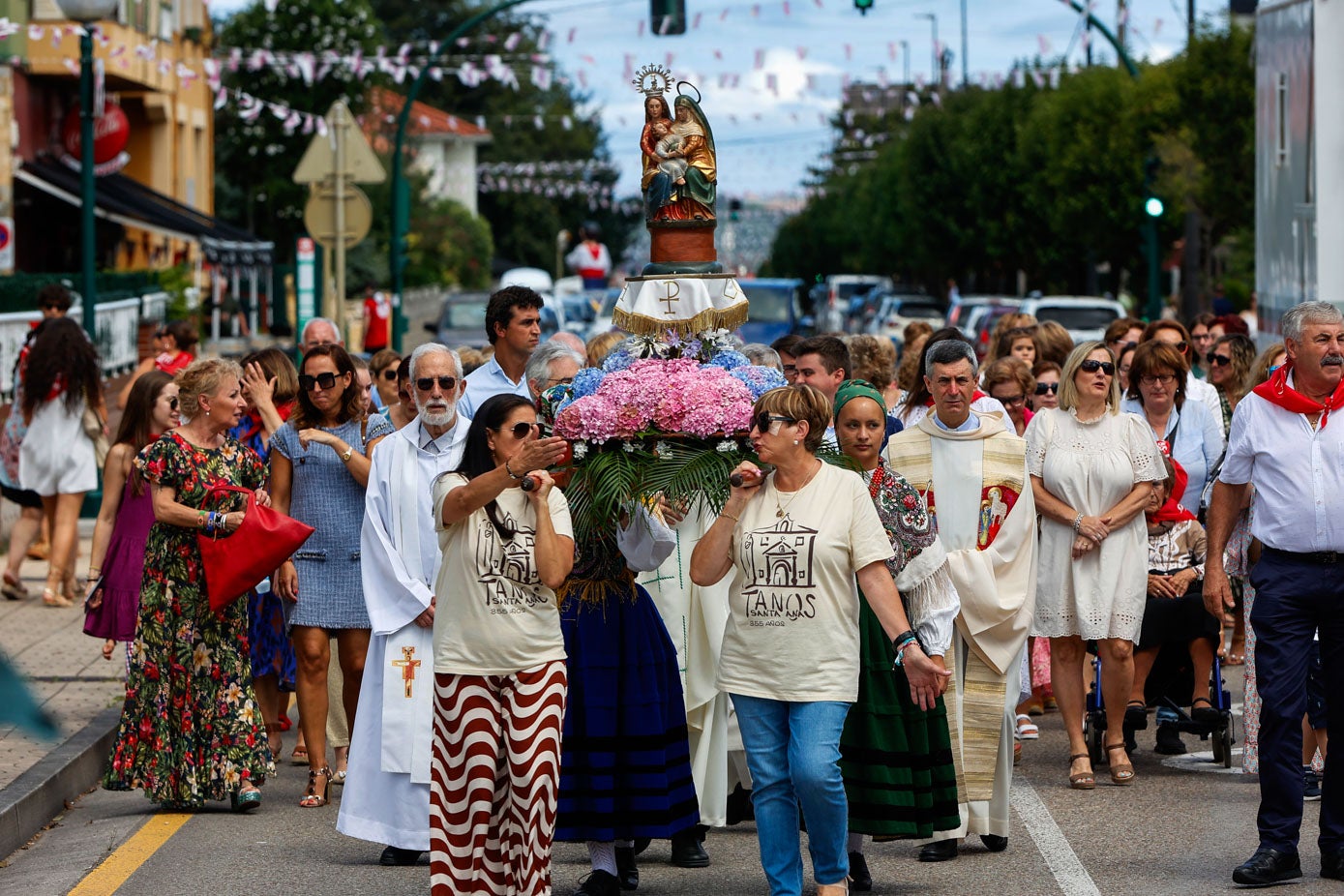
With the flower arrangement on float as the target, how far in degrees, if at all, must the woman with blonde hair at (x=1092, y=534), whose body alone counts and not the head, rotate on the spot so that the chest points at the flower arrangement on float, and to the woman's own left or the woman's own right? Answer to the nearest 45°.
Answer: approximately 45° to the woman's own right

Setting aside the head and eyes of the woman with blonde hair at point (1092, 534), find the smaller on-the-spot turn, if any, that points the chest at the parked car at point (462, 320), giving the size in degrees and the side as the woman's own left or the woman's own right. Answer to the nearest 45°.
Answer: approximately 135° to the woman's own right

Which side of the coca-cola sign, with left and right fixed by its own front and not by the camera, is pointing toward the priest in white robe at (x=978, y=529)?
front

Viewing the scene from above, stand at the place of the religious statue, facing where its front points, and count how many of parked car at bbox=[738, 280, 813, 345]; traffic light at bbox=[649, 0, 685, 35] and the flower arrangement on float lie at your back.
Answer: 2

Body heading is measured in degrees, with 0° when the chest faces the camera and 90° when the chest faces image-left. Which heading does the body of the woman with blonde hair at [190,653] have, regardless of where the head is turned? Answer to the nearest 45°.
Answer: approximately 315°

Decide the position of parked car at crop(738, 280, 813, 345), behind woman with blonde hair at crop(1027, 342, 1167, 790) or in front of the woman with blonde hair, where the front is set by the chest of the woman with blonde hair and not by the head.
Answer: behind

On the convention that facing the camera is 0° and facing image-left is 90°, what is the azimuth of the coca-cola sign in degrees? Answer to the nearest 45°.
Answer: approximately 0°

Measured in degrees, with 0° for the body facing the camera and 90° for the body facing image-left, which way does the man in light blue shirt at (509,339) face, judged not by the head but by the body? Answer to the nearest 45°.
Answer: approximately 315°

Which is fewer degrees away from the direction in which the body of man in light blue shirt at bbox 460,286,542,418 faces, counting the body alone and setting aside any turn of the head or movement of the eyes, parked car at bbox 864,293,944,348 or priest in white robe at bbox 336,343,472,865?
the priest in white robe

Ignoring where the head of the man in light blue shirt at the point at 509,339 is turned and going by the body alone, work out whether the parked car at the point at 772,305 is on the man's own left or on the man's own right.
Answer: on the man's own left

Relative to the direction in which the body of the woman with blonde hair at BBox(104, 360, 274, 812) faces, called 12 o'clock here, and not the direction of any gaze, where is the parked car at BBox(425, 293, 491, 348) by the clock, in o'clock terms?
The parked car is roughly at 8 o'clock from the woman with blonde hair.

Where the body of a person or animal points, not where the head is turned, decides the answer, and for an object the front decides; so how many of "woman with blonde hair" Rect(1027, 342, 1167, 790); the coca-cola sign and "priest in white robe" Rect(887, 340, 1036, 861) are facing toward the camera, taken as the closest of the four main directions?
3

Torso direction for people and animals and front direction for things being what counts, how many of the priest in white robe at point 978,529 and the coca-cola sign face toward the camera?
2
